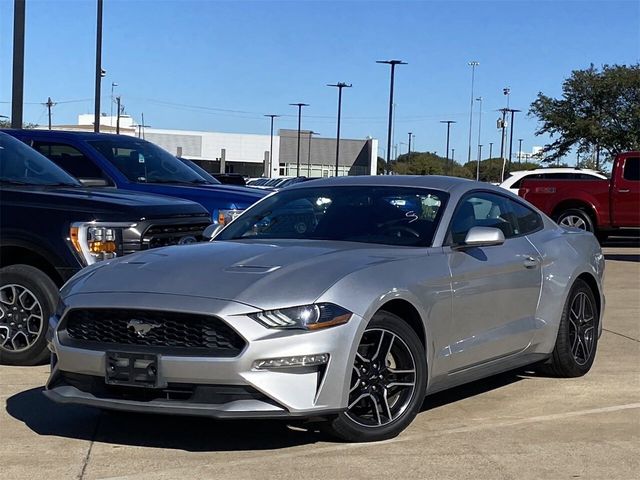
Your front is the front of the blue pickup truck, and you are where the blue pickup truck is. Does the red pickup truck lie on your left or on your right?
on your left

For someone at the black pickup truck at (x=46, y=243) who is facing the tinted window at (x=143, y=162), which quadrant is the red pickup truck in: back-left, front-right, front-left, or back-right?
front-right

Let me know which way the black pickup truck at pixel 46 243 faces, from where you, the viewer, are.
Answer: facing the viewer and to the right of the viewer

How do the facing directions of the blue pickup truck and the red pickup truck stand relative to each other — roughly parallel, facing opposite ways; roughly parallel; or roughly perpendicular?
roughly parallel

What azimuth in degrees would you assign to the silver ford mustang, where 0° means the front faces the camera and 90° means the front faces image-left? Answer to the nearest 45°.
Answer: approximately 45°

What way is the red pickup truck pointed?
to the viewer's right

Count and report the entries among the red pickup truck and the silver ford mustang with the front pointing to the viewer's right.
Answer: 1

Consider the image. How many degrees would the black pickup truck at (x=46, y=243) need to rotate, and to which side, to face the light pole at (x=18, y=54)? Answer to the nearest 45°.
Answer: approximately 135° to its left

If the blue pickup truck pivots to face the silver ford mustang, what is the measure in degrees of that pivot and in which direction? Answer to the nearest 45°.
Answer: approximately 45° to its right

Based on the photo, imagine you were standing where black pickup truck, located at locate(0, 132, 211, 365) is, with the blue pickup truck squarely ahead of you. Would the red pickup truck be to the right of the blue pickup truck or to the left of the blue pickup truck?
right

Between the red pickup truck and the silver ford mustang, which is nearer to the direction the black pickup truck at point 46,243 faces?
the silver ford mustang

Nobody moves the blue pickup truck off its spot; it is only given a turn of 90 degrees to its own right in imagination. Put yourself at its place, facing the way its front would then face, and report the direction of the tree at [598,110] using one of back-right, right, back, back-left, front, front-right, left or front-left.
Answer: back

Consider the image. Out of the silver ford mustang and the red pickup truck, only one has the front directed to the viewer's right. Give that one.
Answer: the red pickup truck

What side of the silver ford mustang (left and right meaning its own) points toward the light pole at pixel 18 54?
right

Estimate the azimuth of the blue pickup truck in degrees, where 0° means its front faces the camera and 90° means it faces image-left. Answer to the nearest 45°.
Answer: approximately 315°

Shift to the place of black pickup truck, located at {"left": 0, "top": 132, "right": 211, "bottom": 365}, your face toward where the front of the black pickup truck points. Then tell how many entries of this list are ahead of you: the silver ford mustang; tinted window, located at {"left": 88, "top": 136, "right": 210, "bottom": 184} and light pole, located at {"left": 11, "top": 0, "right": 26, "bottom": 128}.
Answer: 1

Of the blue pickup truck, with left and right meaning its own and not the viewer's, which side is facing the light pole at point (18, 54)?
back

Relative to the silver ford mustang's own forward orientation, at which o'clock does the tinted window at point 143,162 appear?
The tinted window is roughly at 4 o'clock from the silver ford mustang.

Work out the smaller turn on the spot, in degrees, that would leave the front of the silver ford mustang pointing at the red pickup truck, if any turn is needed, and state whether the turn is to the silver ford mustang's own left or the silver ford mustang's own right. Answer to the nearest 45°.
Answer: approximately 135° to the silver ford mustang's own right
